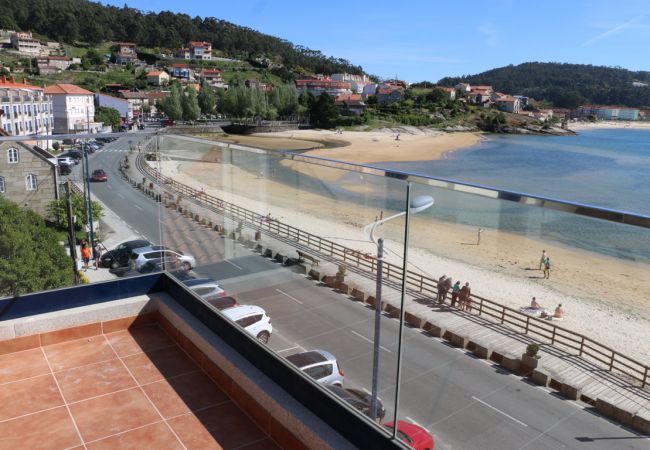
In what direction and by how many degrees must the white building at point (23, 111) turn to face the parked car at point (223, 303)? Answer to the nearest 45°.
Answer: approximately 45° to its right

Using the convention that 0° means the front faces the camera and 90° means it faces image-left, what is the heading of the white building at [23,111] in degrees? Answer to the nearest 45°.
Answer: approximately 315°

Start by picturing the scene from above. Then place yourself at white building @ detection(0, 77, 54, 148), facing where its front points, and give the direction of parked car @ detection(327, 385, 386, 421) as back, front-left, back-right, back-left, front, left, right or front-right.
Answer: front-right

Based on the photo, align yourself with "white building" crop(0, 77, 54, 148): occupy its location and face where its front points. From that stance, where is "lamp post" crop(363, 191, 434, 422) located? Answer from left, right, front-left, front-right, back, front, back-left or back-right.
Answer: front-right

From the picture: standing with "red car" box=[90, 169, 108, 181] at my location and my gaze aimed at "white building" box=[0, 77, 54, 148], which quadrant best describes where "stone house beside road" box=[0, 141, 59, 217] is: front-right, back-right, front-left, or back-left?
back-left

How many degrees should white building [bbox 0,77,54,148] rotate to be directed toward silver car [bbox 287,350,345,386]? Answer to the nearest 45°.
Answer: approximately 45° to its right

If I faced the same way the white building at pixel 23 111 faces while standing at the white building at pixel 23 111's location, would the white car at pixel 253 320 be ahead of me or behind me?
ahead

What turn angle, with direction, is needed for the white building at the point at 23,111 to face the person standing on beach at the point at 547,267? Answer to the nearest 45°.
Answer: approximately 45° to its right

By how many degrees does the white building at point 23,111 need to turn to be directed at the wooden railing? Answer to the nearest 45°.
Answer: approximately 45° to its right
